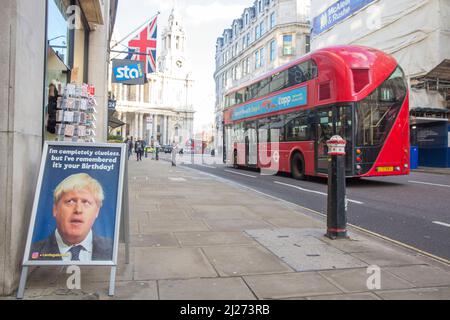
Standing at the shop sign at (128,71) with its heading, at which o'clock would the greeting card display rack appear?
The greeting card display rack is roughly at 12 o'clock from the shop sign.

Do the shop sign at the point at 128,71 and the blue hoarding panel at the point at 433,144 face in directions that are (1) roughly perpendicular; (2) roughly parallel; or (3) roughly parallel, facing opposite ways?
roughly perpendicular

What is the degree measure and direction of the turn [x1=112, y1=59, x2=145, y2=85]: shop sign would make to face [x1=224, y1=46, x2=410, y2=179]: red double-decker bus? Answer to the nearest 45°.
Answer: approximately 45° to its left

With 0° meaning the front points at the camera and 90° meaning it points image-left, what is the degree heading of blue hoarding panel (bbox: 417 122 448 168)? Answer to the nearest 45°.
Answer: approximately 45°

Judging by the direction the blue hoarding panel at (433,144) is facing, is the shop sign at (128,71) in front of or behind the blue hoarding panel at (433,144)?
in front

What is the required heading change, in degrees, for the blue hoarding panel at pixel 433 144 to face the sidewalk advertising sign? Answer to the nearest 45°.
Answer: approximately 45° to its left

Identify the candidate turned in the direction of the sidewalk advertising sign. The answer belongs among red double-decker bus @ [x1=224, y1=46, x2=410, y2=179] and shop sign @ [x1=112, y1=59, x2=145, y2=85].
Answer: the shop sign

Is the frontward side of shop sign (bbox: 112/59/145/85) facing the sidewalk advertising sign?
yes

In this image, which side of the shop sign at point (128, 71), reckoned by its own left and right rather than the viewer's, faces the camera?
front

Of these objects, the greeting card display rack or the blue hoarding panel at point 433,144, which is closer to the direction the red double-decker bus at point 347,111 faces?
the blue hoarding panel
